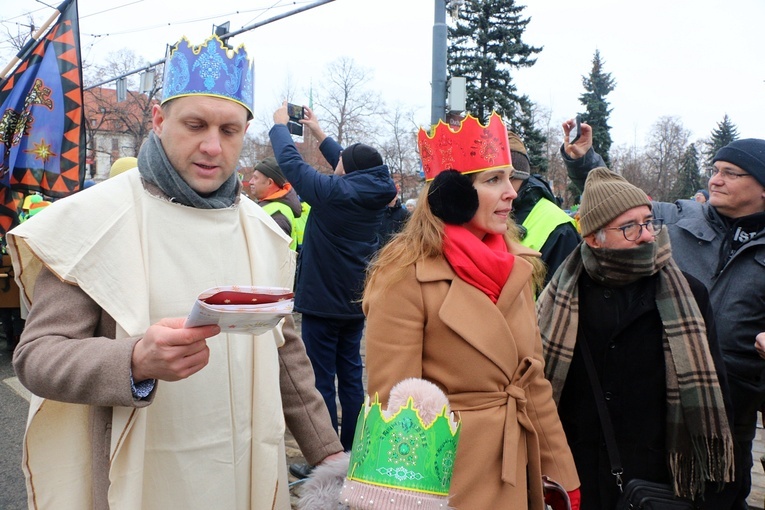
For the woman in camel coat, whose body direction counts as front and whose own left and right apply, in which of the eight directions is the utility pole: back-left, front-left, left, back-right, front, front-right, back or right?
back-left

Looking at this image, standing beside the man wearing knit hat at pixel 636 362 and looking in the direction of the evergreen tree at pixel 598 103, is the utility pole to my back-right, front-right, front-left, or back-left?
front-left

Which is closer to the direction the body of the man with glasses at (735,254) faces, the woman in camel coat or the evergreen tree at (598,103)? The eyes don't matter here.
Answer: the woman in camel coat

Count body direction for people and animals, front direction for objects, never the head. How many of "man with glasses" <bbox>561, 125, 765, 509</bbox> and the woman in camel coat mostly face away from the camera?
0

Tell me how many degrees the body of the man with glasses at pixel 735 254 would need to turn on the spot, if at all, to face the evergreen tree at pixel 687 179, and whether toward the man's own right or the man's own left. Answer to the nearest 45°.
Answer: approximately 135° to the man's own right

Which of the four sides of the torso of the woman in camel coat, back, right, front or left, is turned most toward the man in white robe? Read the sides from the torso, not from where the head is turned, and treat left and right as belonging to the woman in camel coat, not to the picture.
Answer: right

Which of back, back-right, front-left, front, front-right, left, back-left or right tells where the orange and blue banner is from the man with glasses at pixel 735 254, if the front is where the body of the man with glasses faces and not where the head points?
front-right

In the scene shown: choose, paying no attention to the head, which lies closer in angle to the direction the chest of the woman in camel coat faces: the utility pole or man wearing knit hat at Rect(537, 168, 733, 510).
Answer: the man wearing knit hat

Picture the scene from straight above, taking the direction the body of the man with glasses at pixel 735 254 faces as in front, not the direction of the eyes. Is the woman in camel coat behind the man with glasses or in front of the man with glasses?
in front

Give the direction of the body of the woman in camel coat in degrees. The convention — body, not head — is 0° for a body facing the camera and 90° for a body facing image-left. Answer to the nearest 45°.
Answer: approximately 315°

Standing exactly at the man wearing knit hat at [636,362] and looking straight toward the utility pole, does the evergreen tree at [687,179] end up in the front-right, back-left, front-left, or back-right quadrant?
front-right

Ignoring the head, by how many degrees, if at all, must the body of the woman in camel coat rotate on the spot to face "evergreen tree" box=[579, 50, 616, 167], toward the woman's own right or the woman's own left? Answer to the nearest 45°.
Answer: approximately 135° to the woman's own left

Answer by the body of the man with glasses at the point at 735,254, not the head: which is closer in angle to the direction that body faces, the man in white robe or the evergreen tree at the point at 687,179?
the man in white robe

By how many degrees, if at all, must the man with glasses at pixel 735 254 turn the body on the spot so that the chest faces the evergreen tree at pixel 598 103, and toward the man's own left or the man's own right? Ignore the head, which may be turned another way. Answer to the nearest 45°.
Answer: approximately 135° to the man's own right

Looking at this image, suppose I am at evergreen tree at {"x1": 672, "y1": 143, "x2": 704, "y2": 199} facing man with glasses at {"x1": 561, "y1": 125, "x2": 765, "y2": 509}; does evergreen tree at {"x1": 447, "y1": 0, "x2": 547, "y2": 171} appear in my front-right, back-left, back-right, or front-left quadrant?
front-right
